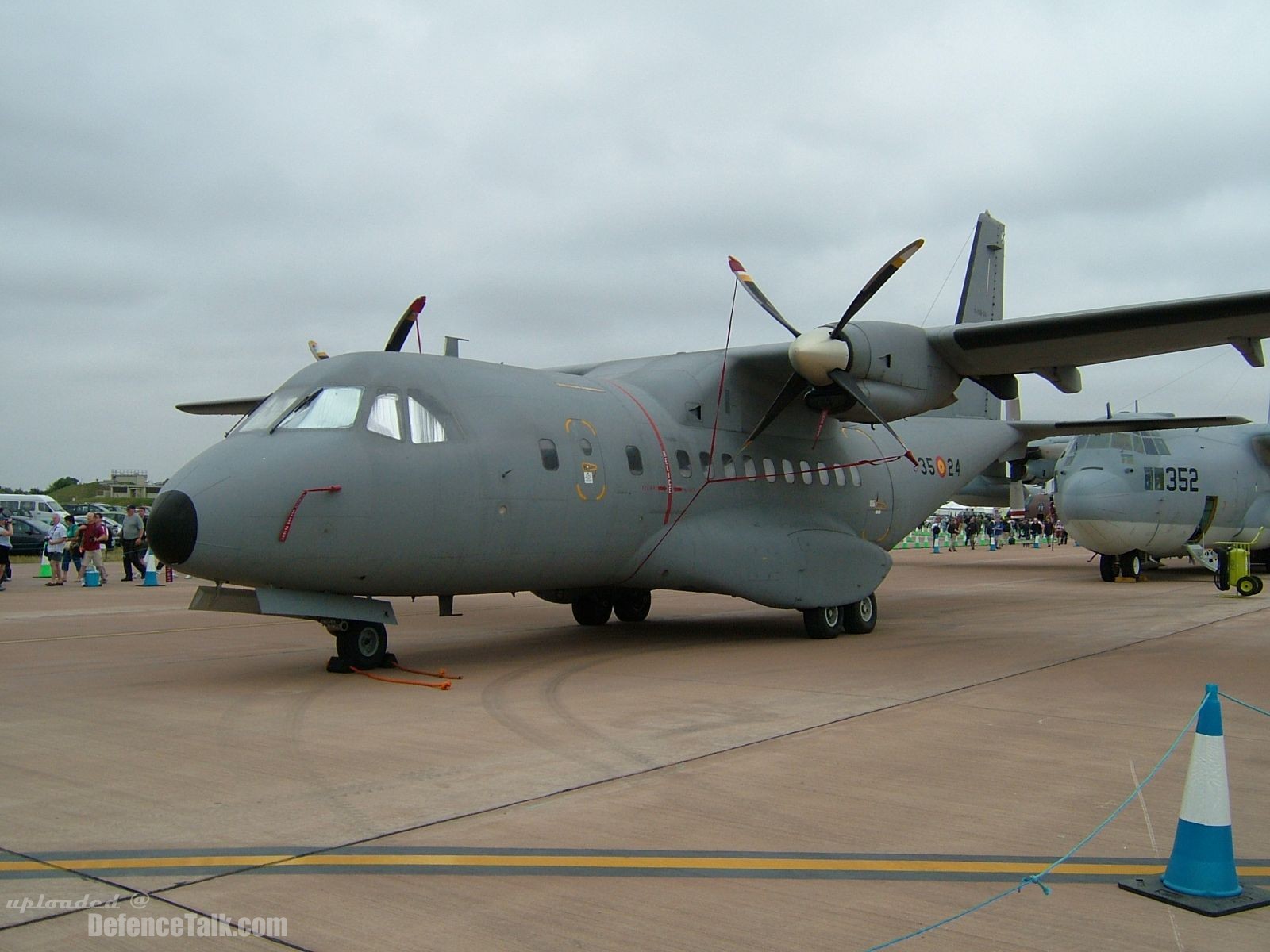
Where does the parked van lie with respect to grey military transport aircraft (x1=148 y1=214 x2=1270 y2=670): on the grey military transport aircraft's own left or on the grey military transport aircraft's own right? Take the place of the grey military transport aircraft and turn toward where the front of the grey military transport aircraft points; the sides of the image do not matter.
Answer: on the grey military transport aircraft's own right

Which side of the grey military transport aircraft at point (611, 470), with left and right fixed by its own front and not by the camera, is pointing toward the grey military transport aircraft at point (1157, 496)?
back

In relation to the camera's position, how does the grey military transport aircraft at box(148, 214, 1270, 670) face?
facing the viewer and to the left of the viewer

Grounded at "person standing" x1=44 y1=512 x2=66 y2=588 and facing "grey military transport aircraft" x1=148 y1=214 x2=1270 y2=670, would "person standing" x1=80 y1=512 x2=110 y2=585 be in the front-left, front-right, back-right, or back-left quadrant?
front-left

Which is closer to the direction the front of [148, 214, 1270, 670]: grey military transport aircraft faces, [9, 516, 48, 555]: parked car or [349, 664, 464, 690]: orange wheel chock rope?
the orange wheel chock rope

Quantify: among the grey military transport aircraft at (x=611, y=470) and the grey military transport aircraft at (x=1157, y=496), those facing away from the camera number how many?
0

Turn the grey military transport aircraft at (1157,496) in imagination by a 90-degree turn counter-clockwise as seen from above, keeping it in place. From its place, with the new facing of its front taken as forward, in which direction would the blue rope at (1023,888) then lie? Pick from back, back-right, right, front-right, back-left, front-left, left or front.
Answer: front-right

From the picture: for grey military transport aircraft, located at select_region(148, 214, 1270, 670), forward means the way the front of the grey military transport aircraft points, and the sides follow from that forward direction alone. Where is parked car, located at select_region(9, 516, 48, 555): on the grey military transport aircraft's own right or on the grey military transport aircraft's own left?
on the grey military transport aircraft's own right

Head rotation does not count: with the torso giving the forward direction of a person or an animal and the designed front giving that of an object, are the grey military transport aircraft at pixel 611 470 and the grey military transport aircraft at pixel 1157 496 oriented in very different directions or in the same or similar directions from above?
same or similar directions

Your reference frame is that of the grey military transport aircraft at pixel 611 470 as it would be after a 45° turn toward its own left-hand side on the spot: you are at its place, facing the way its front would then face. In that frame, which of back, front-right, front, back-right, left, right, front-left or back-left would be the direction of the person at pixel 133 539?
back-right

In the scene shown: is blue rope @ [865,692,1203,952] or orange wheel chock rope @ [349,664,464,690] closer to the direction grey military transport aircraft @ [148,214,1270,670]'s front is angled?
the orange wheel chock rope

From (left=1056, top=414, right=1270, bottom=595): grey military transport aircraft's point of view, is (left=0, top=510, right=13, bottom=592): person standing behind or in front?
in front

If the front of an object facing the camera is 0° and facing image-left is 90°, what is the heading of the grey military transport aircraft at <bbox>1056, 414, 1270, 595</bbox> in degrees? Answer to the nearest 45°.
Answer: approximately 45°
